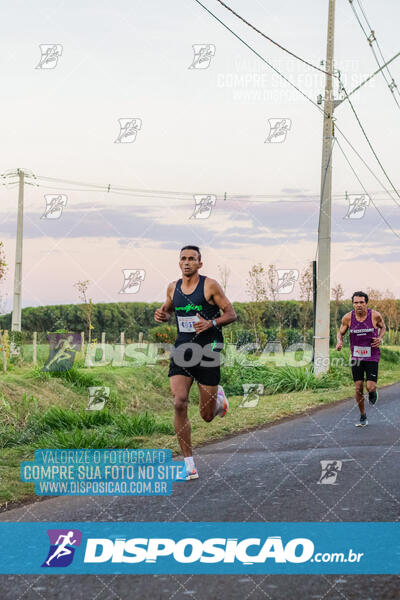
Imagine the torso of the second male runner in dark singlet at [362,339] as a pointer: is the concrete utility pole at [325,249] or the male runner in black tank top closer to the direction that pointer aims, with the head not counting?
the male runner in black tank top

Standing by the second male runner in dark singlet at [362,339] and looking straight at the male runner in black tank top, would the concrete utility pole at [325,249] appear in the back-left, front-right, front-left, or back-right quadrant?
back-right

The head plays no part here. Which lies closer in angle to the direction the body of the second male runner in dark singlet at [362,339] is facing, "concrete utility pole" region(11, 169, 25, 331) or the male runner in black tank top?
the male runner in black tank top

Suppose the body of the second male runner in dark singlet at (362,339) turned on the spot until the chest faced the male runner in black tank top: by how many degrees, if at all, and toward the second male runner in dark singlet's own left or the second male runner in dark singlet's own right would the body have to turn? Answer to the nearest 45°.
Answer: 0° — they already face them

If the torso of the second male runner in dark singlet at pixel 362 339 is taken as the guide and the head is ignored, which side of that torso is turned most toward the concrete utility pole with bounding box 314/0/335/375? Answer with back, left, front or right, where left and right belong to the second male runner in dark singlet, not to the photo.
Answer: back

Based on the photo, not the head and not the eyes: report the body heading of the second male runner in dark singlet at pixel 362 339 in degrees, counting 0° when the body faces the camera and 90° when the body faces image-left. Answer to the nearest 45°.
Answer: approximately 0°

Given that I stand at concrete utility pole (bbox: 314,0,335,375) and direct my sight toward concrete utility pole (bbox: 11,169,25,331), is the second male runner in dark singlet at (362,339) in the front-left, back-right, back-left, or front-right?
back-left

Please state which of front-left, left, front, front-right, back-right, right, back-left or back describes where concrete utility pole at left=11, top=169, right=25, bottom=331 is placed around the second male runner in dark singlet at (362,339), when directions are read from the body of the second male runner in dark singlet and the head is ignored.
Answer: back-right
